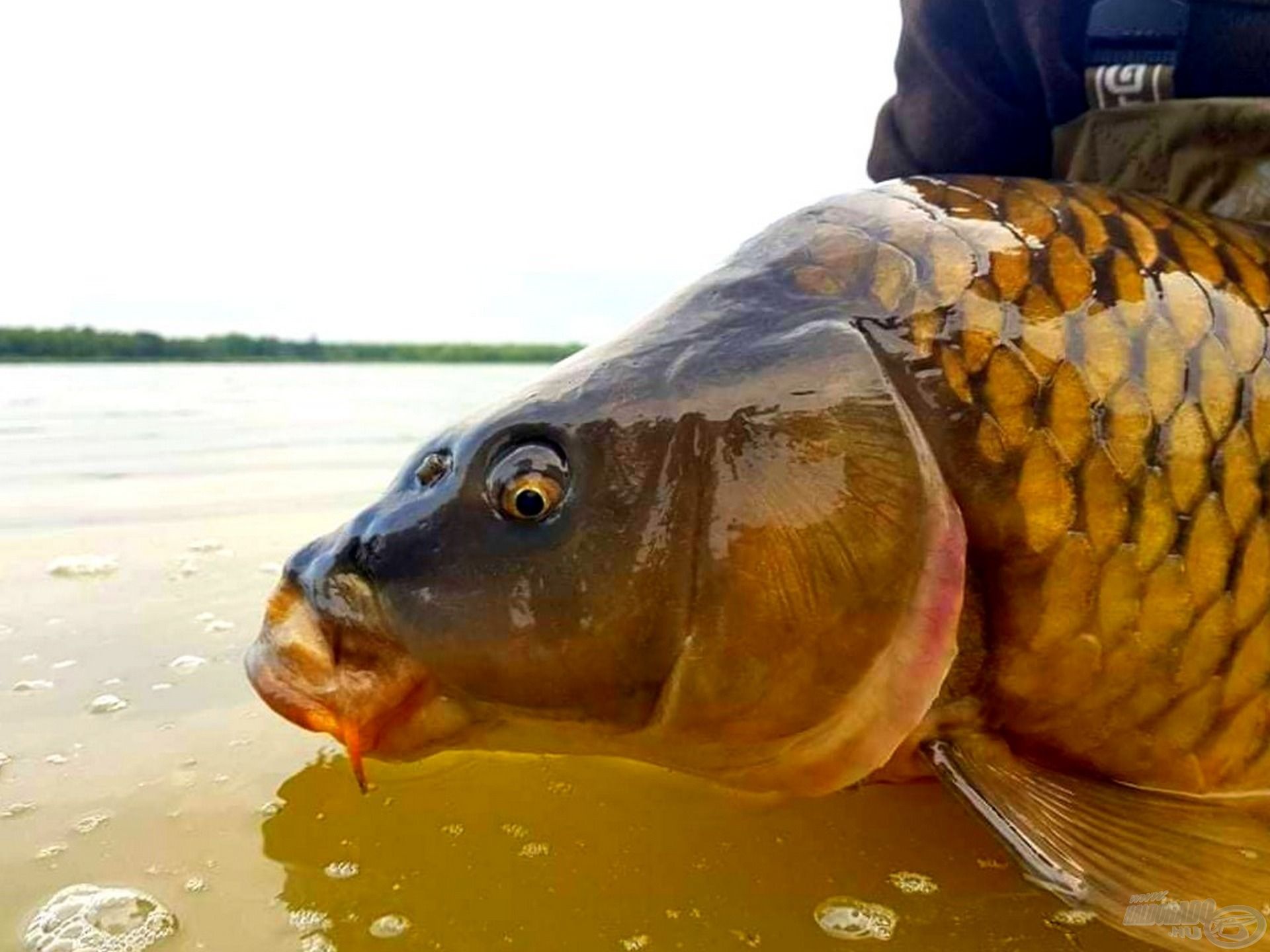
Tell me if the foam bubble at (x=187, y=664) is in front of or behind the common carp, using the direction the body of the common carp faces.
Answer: in front

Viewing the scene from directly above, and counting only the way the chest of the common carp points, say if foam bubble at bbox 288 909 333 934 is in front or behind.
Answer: in front

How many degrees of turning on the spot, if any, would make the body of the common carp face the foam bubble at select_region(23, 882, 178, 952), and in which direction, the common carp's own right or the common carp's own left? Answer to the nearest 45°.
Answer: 0° — it already faces it

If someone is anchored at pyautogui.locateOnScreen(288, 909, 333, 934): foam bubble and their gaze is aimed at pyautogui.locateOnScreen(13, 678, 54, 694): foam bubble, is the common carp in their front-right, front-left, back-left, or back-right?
back-right

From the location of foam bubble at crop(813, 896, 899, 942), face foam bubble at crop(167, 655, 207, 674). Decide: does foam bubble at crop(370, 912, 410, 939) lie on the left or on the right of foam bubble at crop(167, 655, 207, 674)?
left

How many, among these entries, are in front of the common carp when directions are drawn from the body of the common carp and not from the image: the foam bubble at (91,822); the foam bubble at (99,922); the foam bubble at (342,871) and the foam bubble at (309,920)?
4

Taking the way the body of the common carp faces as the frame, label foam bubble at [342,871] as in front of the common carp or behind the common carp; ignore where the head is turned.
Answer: in front

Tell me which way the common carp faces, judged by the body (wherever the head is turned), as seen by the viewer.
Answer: to the viewer's left

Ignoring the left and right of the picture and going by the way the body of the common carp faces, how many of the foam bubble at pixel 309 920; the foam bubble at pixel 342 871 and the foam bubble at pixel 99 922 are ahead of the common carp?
3

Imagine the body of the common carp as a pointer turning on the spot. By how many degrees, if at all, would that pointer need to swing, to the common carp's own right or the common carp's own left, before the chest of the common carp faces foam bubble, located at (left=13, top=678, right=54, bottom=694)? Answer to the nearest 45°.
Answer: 0° — it already faces it
